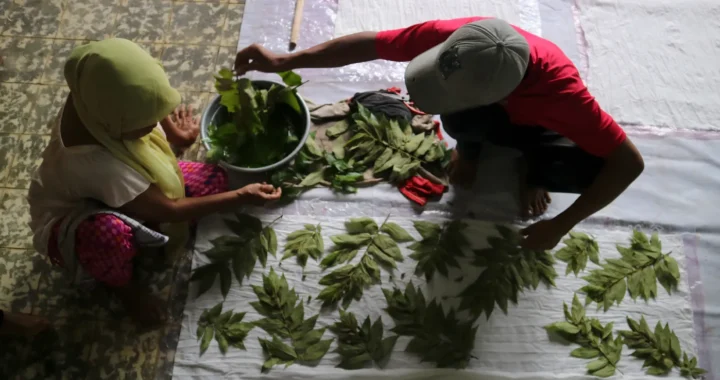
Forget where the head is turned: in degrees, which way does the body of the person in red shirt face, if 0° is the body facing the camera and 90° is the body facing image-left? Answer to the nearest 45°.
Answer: approximately 45°

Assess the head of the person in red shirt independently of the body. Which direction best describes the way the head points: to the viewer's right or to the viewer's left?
to the viewer's left

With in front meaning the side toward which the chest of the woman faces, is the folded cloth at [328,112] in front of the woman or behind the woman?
in front

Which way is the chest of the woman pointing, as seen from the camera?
to the viewer's right

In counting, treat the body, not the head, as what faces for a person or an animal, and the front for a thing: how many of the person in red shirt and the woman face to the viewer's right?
1
